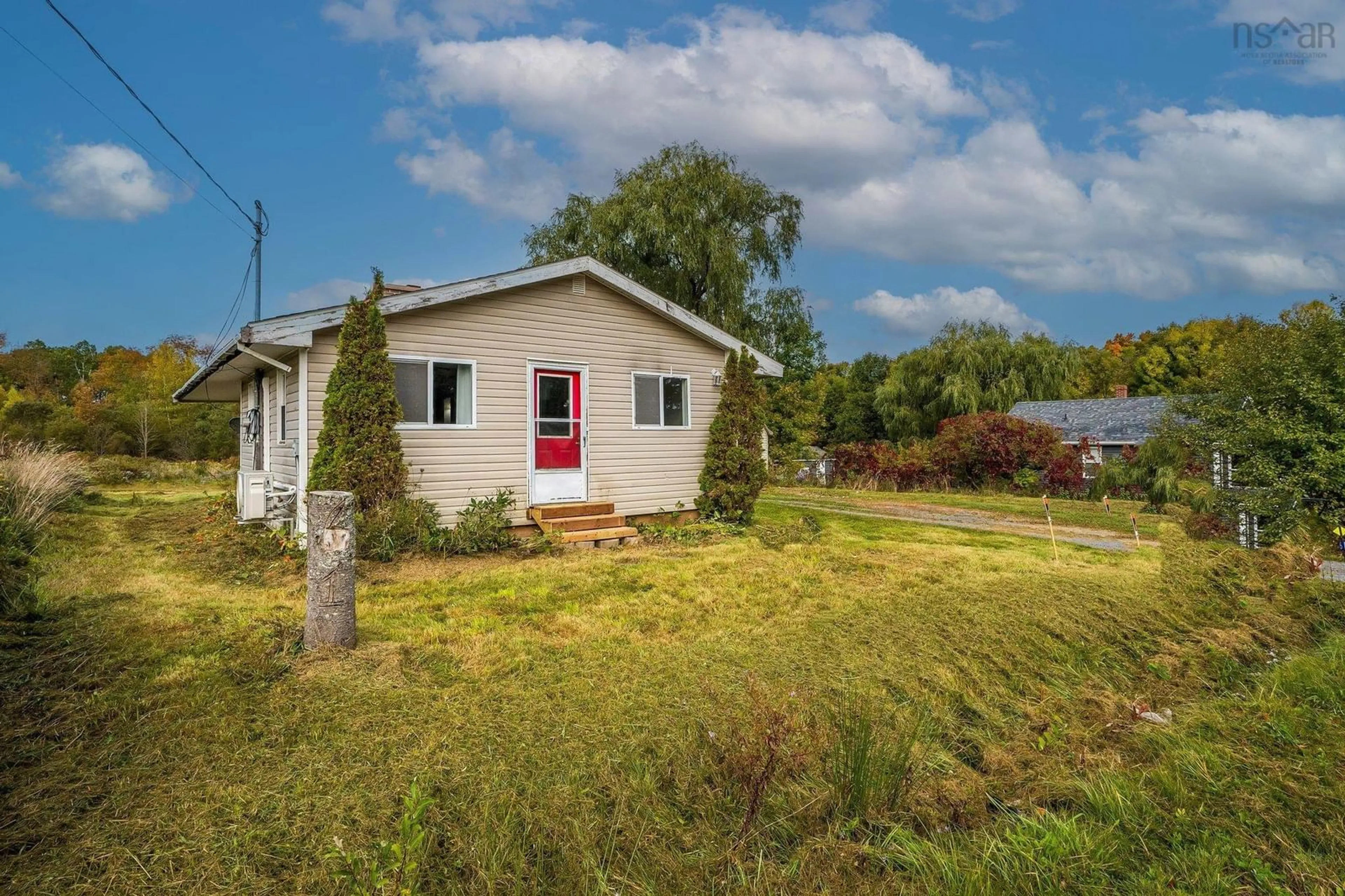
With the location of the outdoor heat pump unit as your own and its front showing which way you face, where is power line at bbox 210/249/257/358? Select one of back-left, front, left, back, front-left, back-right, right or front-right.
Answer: right

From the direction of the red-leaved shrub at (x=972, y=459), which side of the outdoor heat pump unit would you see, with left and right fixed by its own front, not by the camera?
back

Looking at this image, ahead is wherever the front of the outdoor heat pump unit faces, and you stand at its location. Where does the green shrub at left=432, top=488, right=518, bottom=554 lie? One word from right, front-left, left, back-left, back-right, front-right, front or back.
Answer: back-left

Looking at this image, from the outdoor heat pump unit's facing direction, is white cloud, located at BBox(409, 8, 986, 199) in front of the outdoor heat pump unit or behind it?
behind

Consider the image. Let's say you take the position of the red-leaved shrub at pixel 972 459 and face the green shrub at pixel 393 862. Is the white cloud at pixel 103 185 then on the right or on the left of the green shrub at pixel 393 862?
right

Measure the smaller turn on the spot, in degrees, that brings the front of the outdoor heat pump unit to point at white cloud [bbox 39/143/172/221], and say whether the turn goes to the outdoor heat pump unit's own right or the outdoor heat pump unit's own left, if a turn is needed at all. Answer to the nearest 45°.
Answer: approximately 90° to the outdoor heat pump unit's own right

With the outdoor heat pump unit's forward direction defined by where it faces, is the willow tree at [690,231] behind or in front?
behind

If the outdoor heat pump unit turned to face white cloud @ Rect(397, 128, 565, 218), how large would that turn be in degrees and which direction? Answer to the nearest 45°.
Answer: approximately 135° to its right

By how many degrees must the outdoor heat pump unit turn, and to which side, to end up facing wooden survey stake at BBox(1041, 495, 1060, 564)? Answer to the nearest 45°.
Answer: approximately 135° to its left

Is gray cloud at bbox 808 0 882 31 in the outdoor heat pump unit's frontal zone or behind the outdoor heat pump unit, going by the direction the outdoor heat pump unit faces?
behind

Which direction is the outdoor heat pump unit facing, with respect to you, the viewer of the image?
facing to the left of the viewer

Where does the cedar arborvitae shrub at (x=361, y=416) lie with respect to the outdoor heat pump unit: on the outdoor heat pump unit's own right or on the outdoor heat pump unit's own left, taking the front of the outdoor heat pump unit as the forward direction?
on the outdoor heat pump unit's own left
